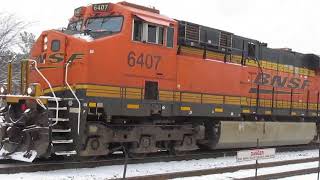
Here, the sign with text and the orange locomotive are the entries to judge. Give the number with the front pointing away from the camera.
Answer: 0

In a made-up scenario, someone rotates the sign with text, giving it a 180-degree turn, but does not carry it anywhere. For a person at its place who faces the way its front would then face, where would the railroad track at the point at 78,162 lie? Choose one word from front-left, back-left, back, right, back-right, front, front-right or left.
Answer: left

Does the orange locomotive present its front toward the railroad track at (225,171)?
no

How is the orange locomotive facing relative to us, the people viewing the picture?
facing the viewer and to the left of the viewer

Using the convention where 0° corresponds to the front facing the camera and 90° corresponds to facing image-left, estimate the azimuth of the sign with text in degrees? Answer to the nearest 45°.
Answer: approximately 0°

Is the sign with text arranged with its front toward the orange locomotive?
no

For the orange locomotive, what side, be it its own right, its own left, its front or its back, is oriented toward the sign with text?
left
